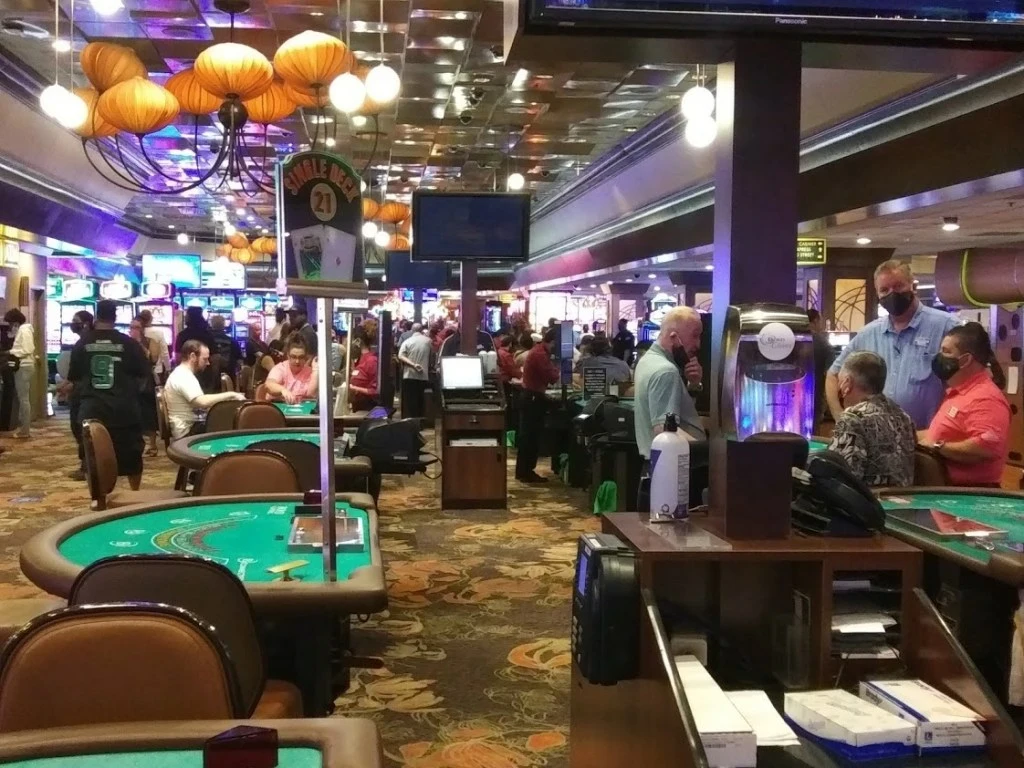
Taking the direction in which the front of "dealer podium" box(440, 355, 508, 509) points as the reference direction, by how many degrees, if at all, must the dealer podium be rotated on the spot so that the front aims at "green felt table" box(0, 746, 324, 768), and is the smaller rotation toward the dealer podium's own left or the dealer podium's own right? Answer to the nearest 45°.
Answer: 0° — it already faces it

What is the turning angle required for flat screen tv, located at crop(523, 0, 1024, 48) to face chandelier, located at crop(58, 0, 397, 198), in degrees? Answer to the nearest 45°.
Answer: approximately 135° to its right

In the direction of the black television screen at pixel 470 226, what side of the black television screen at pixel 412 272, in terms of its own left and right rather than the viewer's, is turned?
front

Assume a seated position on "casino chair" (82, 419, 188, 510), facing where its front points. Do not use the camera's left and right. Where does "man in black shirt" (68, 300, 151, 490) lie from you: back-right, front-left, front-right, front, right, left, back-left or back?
left

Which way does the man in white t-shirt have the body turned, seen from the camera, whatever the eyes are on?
to the viewer's right

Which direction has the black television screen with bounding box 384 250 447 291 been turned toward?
toward the camera

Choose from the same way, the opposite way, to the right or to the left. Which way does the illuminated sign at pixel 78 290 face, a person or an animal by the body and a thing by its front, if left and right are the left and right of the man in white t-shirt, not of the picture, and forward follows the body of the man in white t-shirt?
to the right

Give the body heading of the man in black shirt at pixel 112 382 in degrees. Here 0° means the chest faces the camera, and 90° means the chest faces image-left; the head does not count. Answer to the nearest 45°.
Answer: approximately 180°

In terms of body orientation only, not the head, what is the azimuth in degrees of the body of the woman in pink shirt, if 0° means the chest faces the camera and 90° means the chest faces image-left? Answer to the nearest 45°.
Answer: approximately 0°

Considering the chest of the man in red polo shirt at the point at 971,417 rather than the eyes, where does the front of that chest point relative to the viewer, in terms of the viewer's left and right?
facing to the left of the viewer

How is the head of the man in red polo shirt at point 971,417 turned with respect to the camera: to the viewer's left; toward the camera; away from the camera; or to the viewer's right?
to the viewer's left

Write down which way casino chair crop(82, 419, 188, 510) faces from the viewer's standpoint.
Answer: facing to the right of the viewer

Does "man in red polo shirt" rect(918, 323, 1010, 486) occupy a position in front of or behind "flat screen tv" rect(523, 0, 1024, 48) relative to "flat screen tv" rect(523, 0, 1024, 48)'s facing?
behind

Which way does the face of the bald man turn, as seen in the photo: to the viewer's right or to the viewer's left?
to the viewer's right
